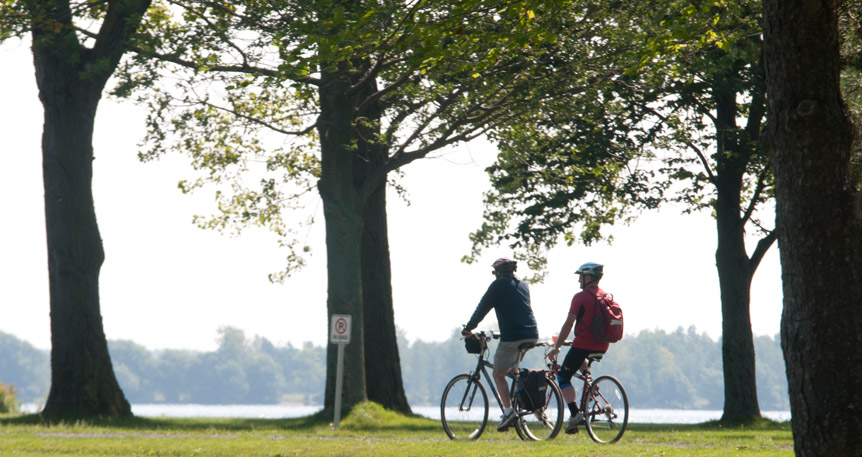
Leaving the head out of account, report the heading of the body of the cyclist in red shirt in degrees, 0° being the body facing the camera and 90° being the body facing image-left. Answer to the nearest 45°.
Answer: approximately 90°

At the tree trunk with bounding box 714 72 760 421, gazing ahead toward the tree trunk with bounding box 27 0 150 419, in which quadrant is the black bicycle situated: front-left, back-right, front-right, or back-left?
front-left

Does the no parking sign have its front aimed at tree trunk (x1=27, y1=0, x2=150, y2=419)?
no

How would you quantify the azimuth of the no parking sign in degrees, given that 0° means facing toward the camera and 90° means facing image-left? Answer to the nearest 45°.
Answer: approximately 0°

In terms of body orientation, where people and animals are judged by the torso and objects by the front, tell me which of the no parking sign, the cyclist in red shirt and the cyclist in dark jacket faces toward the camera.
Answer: the no parking sign

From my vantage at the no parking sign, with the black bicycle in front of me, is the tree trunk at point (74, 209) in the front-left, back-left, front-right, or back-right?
back-right

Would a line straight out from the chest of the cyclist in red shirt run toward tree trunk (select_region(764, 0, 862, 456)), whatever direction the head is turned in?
no

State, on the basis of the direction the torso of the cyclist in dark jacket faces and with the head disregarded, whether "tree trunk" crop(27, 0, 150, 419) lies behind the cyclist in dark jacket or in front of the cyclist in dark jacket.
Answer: in front

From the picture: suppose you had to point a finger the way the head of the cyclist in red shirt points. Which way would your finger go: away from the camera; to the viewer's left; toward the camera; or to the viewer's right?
to the viewer's left

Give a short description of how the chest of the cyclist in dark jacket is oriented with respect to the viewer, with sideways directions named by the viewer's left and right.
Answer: facing away from the viewer and to the left of the viewer

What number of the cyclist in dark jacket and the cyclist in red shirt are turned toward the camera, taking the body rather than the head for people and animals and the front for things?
0

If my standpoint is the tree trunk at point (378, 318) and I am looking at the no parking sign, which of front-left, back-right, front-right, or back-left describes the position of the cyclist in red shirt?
front-left

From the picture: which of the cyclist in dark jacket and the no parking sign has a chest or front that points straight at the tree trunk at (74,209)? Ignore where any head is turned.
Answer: the cyclist in dark jacket

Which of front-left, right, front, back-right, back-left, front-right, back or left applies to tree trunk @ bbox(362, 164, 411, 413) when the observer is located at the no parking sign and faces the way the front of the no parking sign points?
back

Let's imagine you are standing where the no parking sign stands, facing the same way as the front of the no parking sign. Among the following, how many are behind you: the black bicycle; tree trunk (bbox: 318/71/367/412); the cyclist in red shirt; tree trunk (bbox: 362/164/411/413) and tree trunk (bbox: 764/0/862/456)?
2

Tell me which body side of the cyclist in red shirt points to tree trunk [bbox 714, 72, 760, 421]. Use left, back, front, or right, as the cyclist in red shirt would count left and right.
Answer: right
